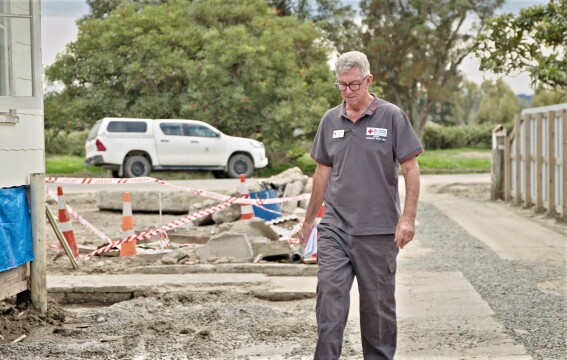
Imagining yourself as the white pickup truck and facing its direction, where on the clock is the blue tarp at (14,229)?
The blue tarp is roughly at 3 o'clock from the white pickup truck.

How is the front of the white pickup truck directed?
to the viewer's right

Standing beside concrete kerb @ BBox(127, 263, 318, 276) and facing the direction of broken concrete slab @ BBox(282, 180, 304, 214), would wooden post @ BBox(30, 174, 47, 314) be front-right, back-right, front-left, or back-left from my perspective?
back-left

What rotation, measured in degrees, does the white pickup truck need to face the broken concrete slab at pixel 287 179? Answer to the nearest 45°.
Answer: approximately 90° to its right

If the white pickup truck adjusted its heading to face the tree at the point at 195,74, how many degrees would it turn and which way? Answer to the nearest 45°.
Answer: approximately 90° to its left

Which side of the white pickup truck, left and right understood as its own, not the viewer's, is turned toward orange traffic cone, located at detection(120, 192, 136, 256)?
right

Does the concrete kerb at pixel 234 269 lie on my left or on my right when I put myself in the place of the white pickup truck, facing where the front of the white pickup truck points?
on my right

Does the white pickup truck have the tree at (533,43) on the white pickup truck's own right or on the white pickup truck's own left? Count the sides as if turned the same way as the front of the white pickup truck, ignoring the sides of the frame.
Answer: on the white pickup truck's own right

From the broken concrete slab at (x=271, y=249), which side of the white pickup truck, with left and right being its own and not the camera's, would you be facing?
right

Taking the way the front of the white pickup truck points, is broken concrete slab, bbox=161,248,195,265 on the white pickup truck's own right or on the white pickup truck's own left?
on the white pickup truck's own right

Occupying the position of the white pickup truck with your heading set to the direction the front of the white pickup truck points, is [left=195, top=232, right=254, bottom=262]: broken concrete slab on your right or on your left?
on your right
